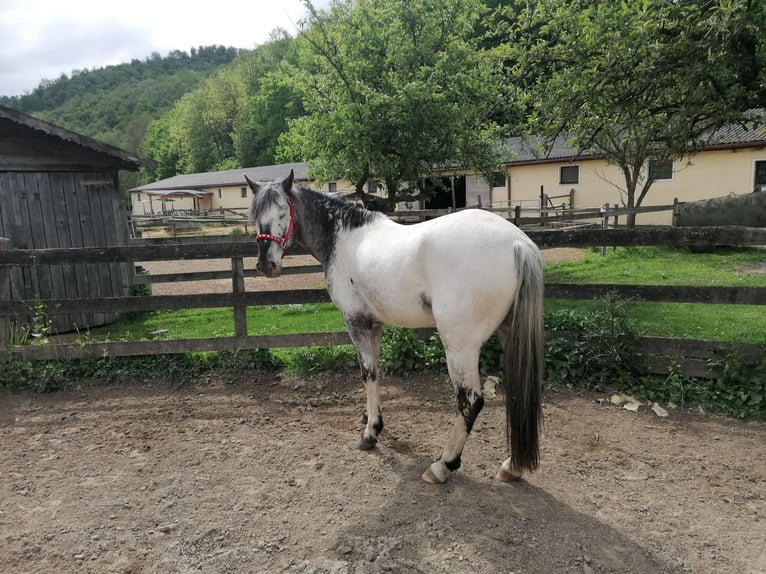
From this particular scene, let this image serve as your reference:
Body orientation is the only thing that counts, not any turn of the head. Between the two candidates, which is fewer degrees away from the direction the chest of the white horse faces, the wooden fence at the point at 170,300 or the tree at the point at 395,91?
the wooden fence

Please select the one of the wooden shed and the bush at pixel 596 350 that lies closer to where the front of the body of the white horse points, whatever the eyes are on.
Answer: the wooden shed

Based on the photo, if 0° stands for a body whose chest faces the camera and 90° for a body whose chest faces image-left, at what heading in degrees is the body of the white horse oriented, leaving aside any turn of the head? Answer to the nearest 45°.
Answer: approximately 135°

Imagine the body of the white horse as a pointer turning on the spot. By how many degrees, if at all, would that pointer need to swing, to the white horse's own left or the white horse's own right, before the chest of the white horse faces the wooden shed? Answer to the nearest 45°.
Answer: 0° — it already faces it

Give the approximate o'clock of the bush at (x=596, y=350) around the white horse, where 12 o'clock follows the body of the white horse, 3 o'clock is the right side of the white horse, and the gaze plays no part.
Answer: The bush is roughly at 3 o'clock from the white horse.

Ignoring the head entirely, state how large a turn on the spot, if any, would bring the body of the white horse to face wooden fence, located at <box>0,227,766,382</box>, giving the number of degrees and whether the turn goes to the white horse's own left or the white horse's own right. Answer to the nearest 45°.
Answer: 0° — it already faces it

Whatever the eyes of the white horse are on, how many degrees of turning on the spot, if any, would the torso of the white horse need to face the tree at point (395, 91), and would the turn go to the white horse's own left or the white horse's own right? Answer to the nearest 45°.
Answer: approximately 45° to the white horse's own right
